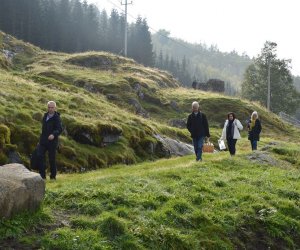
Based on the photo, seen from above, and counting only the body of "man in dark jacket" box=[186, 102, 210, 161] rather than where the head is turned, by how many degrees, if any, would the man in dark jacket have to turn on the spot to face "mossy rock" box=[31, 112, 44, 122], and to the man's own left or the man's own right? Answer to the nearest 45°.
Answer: approximately 90° to the man's own right

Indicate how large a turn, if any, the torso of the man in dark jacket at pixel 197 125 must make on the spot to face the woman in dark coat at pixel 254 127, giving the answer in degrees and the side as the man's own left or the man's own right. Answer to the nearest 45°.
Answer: approximately 135° to the man's own left

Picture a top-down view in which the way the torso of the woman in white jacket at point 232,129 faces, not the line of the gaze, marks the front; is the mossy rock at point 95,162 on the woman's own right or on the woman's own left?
on the woman's own right

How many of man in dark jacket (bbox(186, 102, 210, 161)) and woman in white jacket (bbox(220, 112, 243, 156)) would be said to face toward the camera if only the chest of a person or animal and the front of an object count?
2

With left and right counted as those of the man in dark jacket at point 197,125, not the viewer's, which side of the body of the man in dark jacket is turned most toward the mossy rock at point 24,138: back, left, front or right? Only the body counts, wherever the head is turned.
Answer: right

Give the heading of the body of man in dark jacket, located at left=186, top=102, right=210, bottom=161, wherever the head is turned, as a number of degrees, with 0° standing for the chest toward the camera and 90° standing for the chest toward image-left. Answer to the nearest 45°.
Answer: approximately 0°

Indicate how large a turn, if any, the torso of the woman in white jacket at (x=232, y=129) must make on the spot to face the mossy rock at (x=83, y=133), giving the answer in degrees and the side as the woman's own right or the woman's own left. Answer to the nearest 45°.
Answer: approximately 90° to the woman's own right

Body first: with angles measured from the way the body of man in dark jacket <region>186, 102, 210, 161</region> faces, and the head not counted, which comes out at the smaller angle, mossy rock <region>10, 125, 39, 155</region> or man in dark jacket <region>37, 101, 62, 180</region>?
the man in dark jacket

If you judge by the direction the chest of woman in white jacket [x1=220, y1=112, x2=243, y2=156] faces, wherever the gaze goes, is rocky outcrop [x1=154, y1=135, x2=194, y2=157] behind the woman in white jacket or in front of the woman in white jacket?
in front

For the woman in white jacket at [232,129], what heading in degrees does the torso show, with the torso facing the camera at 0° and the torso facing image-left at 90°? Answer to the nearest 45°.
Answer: approximately 0°
